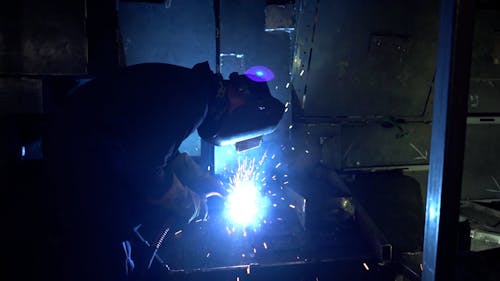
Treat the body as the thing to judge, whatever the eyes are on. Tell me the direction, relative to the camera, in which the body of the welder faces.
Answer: to the viewer's right

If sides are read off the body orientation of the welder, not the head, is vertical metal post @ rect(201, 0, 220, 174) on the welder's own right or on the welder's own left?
on the welder's own left

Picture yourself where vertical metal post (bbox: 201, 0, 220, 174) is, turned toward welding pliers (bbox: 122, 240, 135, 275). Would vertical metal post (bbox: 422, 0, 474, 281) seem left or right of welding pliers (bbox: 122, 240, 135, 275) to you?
left

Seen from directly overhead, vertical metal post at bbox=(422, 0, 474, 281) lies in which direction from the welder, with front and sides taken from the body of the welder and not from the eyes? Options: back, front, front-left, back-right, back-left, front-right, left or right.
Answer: front-right
